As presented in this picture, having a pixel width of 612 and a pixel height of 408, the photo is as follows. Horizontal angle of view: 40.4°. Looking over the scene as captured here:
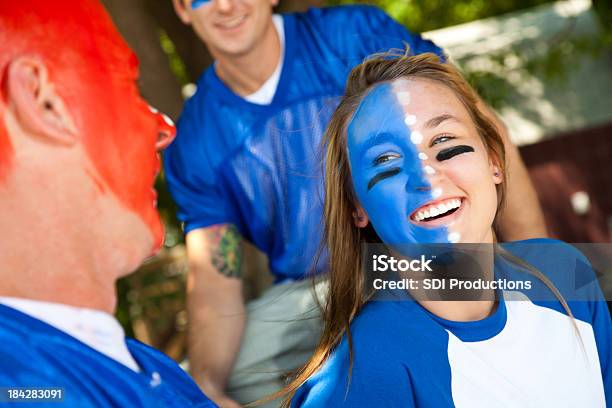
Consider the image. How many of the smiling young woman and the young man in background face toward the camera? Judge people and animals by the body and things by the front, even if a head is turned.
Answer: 2

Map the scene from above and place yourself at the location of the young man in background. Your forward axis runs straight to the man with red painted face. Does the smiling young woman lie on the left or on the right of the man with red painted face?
left

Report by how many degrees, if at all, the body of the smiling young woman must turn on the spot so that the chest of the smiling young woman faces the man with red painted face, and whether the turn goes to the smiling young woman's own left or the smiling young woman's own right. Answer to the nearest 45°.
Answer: approximately 45° to the smiling young woman's own right

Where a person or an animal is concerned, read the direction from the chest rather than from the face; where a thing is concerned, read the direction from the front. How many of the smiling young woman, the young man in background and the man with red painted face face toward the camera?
2

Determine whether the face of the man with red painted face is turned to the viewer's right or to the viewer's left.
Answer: to the viewer's right

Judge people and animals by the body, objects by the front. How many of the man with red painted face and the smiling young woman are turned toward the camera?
1

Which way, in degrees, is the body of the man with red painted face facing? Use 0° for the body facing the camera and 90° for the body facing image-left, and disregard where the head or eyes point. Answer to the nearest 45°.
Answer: approximately 225°

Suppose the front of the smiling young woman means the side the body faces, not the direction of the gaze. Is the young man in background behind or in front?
behind

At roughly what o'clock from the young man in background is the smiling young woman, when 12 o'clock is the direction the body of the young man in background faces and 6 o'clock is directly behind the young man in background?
The smiling young woman is roughly at 11 o'clock from the young man in background.

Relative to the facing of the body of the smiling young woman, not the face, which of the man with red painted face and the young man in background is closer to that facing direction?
the man with red painted face

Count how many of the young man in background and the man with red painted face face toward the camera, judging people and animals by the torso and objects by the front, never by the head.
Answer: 1
